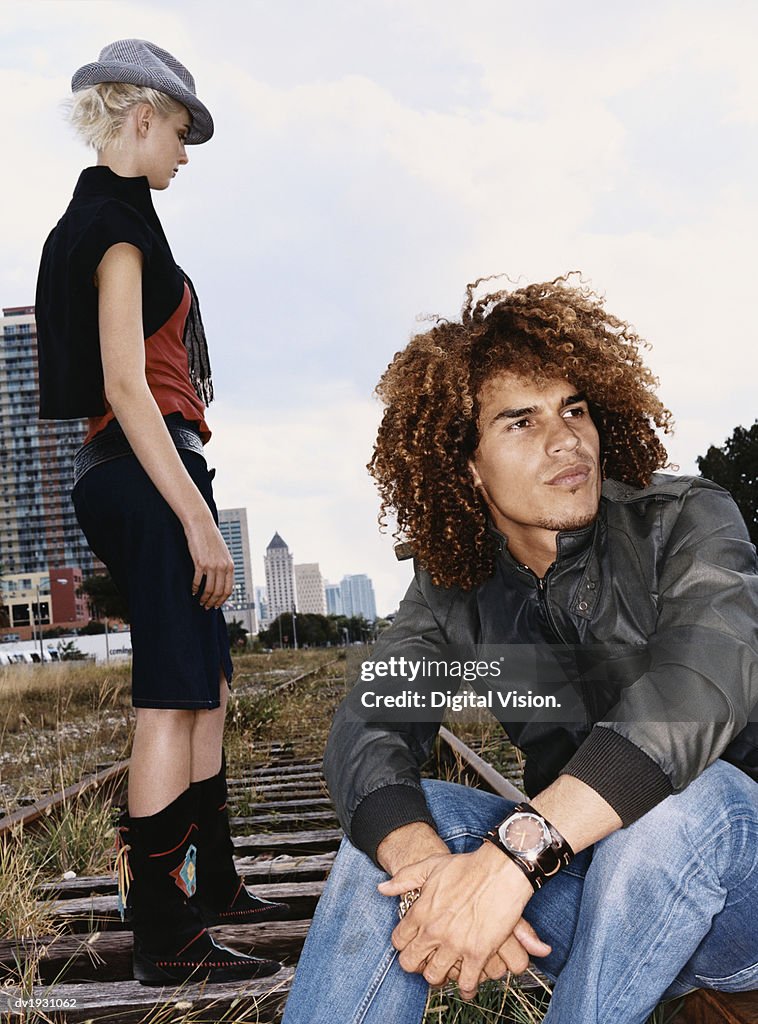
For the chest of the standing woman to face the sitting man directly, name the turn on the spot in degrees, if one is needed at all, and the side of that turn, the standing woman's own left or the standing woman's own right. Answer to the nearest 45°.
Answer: approximately 45° to the standing woman's own right

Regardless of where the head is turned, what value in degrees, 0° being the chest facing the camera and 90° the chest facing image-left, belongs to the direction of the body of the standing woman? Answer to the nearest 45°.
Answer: approximately 270°

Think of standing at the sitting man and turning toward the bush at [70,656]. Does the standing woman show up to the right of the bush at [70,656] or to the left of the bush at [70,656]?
left

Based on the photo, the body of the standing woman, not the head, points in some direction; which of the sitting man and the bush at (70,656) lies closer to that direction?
the sitting man

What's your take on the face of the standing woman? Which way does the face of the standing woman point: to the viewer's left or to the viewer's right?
to the viewer's right

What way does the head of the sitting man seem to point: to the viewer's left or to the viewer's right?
to the viewer's right

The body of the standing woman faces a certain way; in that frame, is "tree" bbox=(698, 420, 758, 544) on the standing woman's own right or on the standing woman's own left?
on the standing woman's own left

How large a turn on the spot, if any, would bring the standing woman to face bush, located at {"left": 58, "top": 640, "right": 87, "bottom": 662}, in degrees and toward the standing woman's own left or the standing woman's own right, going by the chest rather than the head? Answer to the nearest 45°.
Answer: approximately 90° to the standing woman's own left
